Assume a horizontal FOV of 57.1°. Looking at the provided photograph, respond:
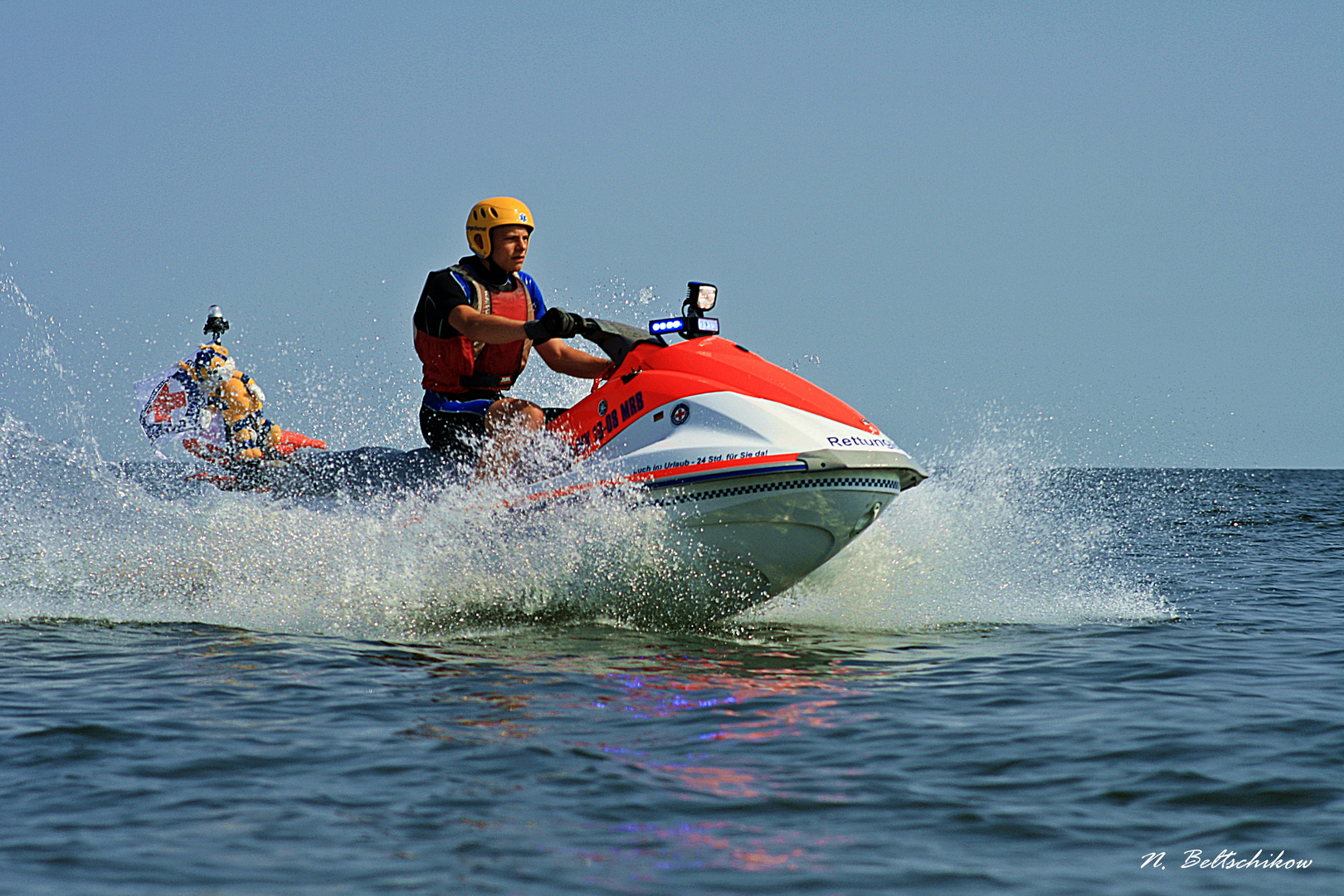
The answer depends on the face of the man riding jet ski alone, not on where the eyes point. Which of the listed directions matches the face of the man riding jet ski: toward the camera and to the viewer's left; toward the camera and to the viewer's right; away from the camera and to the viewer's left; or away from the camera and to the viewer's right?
toward the camera and to the viewer's right

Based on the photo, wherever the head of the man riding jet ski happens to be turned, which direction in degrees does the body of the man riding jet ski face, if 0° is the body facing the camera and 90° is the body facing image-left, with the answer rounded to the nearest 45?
approximately 315°
